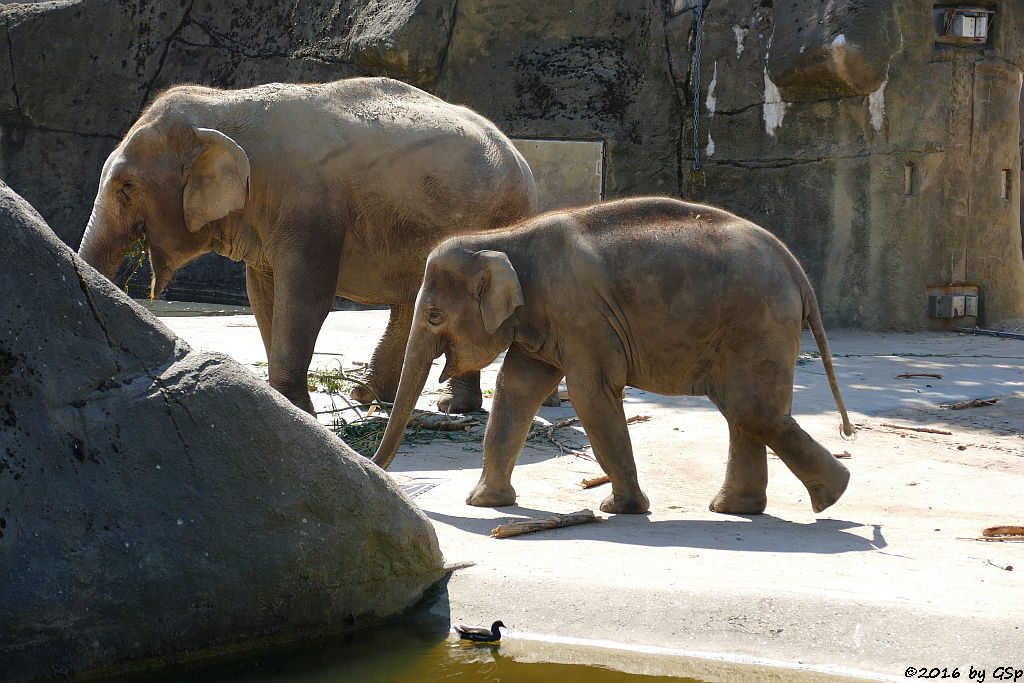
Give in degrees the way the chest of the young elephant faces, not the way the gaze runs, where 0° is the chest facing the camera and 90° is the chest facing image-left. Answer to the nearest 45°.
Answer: approximately 90°

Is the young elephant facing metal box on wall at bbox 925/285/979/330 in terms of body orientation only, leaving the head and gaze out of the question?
no

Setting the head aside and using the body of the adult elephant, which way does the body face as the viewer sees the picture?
to the viewer's left

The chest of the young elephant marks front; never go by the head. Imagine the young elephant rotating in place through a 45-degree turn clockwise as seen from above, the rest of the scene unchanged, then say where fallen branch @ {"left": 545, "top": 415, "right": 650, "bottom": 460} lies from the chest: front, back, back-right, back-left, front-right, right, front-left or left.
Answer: front-right

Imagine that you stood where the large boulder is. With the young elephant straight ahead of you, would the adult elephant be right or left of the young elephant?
left

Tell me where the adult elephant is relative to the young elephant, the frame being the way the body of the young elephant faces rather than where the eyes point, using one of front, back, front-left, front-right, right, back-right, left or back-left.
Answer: front-right

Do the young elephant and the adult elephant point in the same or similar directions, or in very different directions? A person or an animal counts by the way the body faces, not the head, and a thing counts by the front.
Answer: same or similar directions

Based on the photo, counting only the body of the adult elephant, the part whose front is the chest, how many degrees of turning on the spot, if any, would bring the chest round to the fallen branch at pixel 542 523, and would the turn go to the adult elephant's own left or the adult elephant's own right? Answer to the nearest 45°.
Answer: approximately 90° to the adult elephant's own left

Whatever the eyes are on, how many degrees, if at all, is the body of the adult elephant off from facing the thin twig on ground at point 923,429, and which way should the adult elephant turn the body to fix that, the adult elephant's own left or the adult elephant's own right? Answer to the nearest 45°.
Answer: approximately 180°

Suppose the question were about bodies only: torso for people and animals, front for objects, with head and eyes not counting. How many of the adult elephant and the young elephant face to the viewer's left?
2
